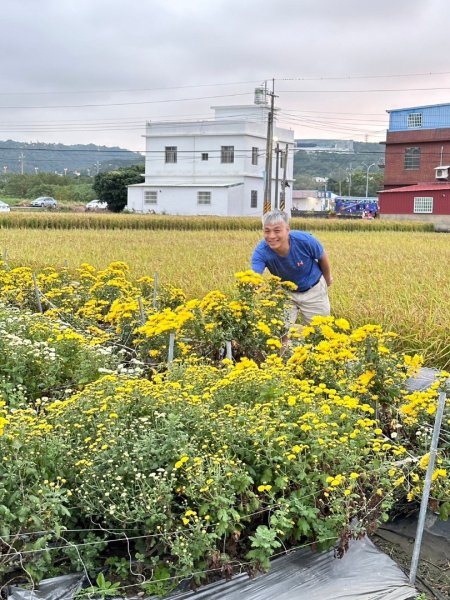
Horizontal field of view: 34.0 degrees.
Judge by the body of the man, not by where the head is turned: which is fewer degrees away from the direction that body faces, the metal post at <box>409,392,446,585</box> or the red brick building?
the metal post

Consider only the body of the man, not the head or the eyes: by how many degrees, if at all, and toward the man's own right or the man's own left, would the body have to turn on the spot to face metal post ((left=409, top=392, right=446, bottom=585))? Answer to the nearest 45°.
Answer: approximately 45° to the man's own left

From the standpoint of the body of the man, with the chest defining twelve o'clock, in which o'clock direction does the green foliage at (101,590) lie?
The green foliage is roughly at 11 o'clock from the man.

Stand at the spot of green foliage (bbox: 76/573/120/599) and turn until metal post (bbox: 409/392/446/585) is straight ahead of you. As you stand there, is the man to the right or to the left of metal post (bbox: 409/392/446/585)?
left

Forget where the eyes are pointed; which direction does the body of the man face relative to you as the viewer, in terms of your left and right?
facing the viewer and to the left of the viewer

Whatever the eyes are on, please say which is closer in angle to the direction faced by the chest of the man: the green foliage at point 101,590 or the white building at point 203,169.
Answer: the green foliage
